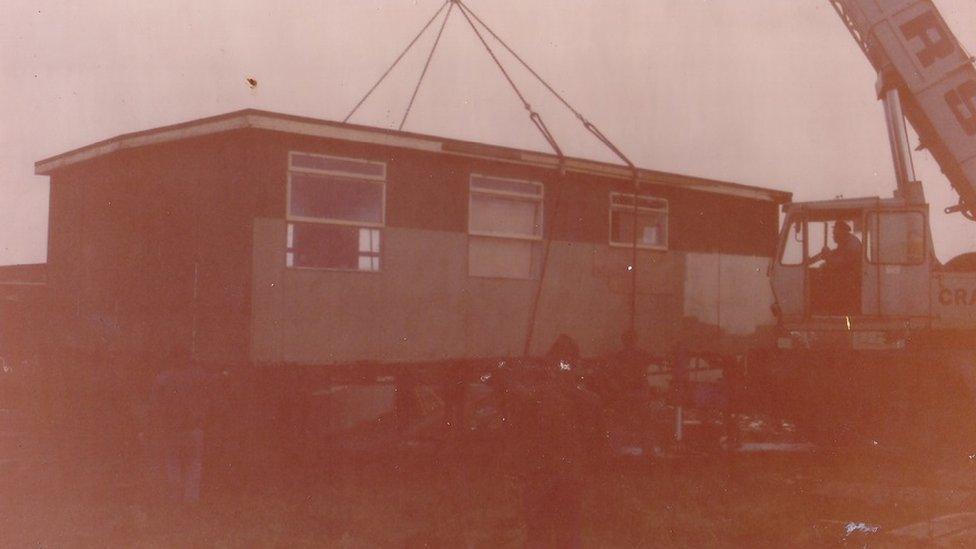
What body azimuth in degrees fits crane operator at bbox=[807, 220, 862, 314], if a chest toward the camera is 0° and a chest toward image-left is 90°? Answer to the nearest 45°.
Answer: approximately 90°
